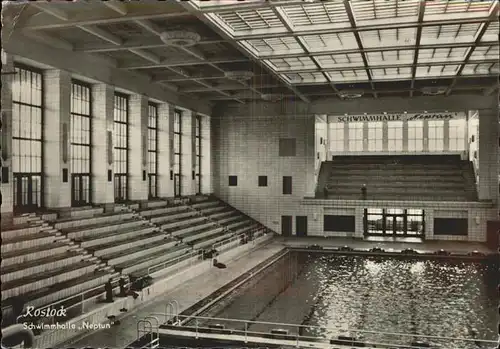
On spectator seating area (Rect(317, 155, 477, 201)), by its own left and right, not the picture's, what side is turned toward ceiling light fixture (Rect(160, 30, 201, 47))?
front

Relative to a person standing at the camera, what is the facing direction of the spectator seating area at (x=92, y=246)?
facing the viewer and to the right of the viewer

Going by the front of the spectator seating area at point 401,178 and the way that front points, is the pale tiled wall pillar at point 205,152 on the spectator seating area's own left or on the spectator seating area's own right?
on the spectator seating area's own right

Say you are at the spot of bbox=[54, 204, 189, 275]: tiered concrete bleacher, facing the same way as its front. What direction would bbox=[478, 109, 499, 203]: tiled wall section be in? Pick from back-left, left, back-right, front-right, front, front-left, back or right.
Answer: front-left

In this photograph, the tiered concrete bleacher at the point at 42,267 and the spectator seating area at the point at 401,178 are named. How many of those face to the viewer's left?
0

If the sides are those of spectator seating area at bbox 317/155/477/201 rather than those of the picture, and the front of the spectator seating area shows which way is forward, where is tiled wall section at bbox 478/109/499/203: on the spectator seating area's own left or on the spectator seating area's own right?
on the spectator seating area's own left

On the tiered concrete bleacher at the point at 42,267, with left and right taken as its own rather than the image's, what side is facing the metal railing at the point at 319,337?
front

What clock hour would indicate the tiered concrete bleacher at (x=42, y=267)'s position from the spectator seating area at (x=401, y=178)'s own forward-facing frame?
The tiered concrete bleacher is roughly at 1 o'clock from the spectator seating area.

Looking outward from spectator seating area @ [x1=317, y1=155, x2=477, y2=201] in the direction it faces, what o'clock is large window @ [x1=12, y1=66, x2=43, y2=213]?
The large window is roughly at 1 o'clock from the spectator seating area.

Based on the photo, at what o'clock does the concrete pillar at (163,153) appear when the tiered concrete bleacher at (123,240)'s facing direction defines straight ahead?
The concrete pillar is roughly at 8 o'clock from the tiered concrete bleacher.

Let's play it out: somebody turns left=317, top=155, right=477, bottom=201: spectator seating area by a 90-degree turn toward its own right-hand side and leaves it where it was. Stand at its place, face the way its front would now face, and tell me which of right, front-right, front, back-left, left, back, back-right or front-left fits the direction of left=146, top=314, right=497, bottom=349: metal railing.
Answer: left

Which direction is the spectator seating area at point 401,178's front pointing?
toward the camera

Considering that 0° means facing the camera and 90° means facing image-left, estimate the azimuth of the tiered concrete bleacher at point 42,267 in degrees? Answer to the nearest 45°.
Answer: approximately 315°
